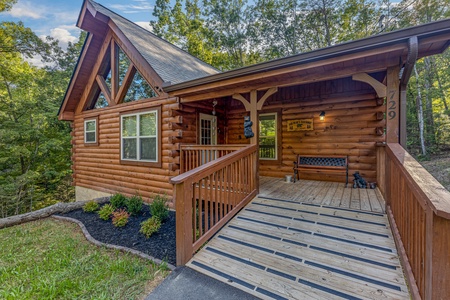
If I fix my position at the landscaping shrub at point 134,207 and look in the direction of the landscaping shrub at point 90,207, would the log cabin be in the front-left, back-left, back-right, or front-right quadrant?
back-right

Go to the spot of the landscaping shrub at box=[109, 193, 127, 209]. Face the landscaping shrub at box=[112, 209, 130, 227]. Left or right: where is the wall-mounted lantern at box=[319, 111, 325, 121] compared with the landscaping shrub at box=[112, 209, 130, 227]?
left

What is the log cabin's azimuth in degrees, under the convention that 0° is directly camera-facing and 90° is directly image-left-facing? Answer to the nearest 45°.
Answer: approximately 0°

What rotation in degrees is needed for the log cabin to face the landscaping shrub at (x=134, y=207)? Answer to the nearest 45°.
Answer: approximately 90° to its right

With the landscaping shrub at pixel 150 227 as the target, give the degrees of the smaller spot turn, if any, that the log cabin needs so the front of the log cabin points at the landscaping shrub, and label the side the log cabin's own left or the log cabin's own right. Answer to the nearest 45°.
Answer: approximately 45° to the log cabin's own right

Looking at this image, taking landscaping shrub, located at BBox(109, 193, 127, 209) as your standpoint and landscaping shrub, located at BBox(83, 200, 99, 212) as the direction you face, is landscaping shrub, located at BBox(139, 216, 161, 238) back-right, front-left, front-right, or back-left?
back-left

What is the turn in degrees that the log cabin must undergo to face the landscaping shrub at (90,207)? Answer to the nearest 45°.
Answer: approximately 90° to its right
